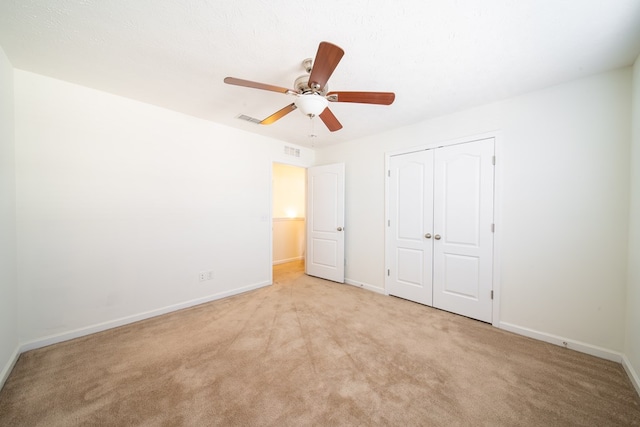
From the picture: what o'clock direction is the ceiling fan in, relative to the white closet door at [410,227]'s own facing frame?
The ceiling fan is roughly at 11 o'clock from the white closet door.

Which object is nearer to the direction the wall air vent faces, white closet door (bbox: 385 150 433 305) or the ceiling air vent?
the white closet door

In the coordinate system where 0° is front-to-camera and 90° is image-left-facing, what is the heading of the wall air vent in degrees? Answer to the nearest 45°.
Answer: approximately 315°

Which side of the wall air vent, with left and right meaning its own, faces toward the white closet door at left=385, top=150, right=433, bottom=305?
front

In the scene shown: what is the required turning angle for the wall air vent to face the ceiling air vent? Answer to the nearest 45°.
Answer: approximately 90° to its right

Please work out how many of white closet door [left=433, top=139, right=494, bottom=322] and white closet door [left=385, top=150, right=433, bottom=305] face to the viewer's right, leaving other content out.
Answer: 0

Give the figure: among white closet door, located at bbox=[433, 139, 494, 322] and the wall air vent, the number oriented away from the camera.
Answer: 0

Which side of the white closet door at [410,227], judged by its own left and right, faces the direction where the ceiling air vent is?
front

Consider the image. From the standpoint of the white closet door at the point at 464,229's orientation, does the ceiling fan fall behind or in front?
in front
